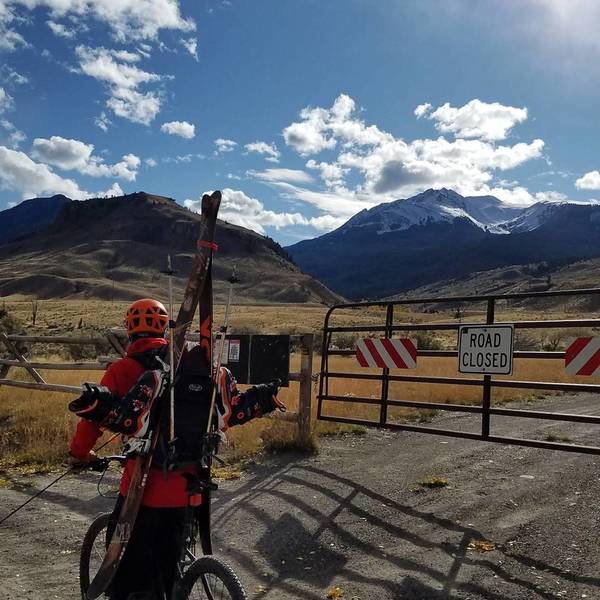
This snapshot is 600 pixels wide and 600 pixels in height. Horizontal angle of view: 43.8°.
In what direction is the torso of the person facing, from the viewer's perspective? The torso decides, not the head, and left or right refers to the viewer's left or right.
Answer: facing away from the viewer and to the left of the viewer

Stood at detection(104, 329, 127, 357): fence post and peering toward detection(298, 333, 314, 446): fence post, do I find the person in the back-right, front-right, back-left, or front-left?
front-right

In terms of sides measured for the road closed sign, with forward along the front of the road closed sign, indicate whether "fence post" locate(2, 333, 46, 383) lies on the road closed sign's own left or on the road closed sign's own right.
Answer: on the road closed sign's own right

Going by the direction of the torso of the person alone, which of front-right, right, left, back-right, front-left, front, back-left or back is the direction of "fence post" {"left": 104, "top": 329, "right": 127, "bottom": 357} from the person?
front-right

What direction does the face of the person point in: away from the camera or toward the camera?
away from the camera

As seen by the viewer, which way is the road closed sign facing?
toward the camera

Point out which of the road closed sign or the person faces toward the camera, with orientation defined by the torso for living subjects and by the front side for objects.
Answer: the road closed sign

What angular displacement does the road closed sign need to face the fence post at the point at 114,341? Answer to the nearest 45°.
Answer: approximately 90° to its right

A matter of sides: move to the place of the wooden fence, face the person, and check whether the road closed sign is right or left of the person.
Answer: left

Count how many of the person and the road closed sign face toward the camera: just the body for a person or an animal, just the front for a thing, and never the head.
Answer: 1
